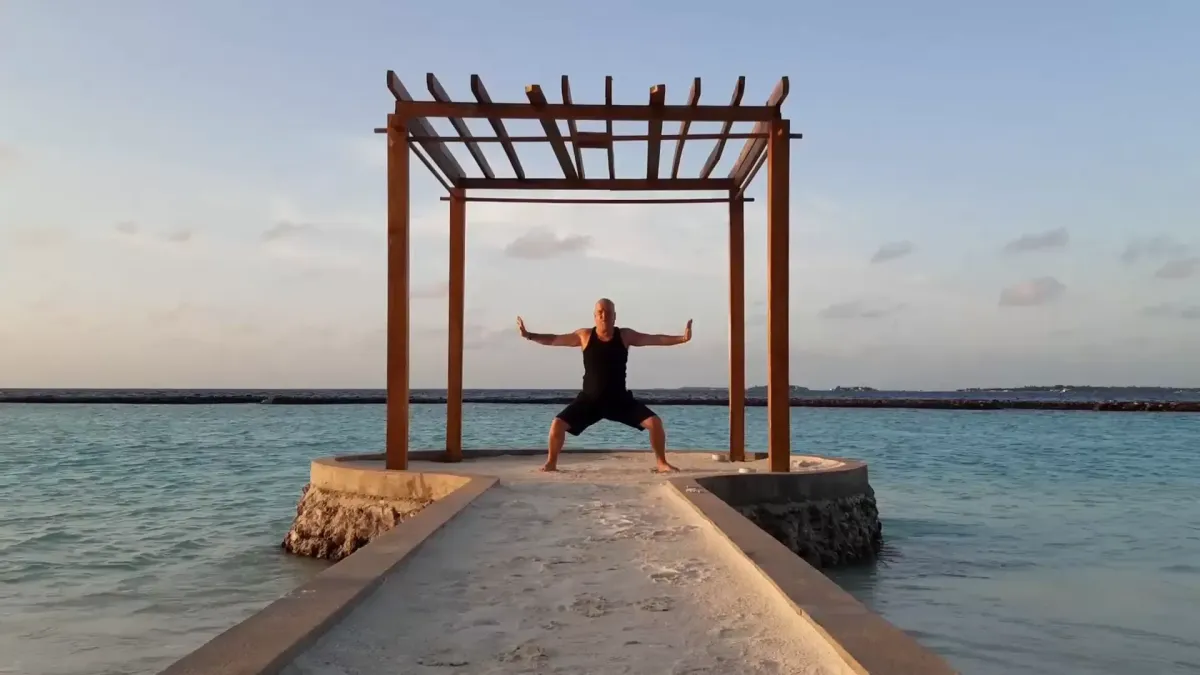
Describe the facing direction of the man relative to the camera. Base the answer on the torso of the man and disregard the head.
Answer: toward the camera

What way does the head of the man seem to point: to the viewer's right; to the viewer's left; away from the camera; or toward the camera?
toward the camera
